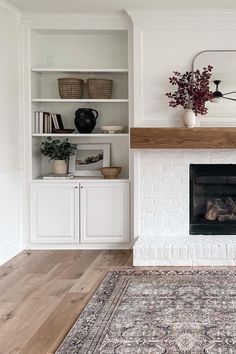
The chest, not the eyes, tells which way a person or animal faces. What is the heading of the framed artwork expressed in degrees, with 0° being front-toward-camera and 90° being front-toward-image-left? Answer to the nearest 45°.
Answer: approximately 0°

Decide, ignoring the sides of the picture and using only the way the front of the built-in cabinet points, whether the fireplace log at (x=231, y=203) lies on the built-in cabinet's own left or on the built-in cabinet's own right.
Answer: on the built-in cabinet's own left

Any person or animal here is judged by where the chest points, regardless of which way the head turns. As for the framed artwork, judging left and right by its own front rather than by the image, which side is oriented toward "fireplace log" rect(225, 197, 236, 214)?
left

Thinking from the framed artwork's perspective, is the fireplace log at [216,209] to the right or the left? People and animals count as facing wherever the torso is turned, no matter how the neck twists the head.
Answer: on its left
